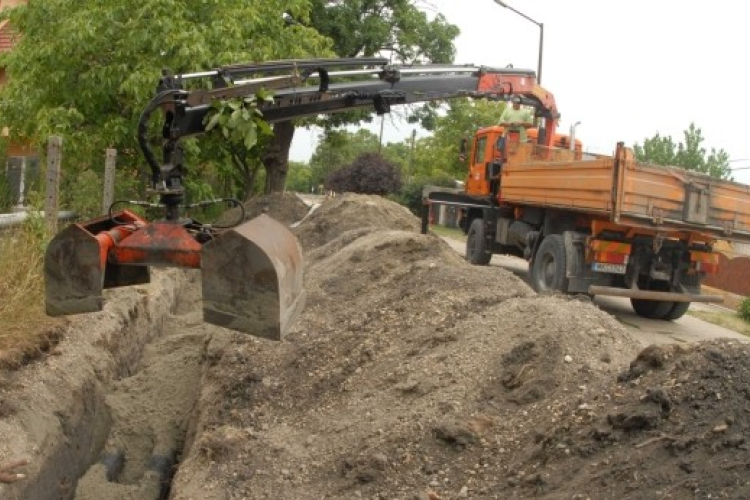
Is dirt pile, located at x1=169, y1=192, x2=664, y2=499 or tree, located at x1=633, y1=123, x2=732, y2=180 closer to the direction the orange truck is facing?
the tree

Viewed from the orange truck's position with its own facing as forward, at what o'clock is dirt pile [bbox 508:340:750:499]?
The dirt pile is roughly at 7 o'clock from the orange truck.

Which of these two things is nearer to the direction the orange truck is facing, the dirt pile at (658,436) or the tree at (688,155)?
the tree

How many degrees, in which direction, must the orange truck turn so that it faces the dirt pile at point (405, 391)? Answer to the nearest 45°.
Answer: approximately 135° to its left

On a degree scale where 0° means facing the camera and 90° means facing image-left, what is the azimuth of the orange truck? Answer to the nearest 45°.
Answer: approximately 135°

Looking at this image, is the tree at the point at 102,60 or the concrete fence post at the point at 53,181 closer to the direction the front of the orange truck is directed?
the tree

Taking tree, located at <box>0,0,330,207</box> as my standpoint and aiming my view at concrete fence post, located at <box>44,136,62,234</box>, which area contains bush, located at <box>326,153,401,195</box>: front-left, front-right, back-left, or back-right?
back-left

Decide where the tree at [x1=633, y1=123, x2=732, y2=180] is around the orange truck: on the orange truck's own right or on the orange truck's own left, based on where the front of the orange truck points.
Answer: on the orange truck's own right
